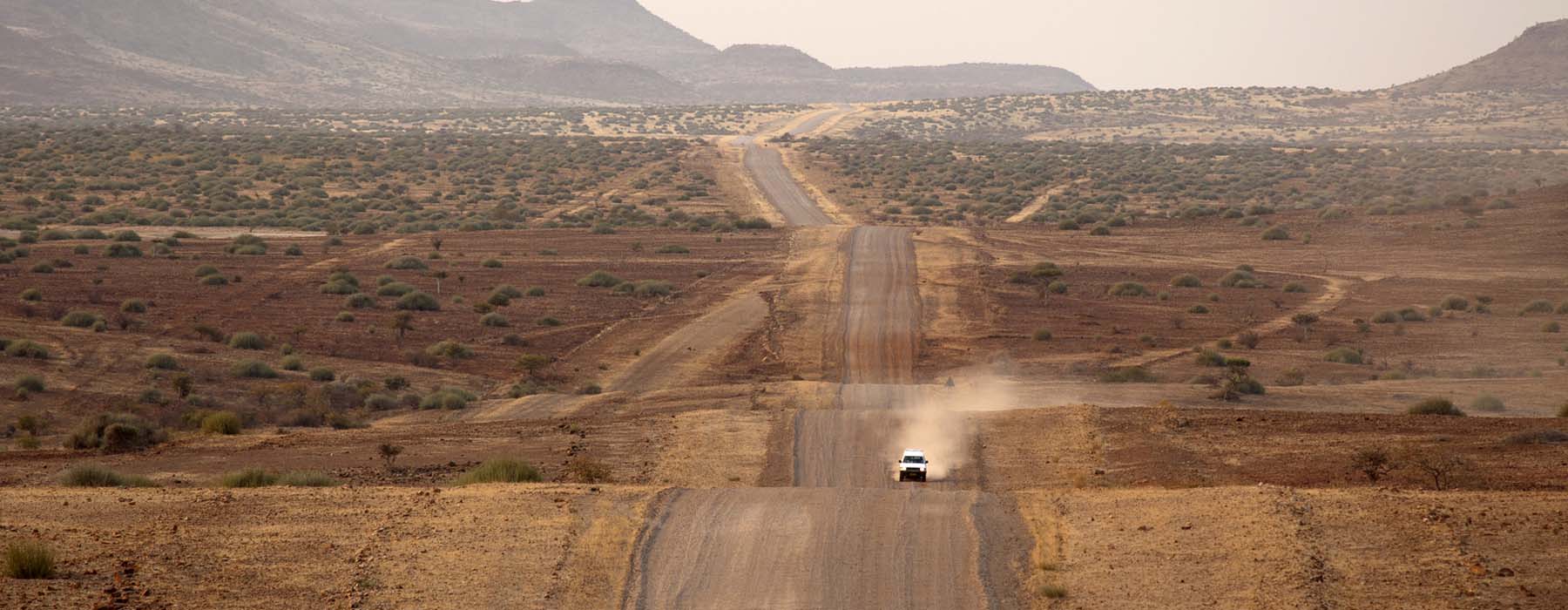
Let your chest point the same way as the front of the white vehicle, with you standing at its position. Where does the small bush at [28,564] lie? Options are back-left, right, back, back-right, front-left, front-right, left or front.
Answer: front-right

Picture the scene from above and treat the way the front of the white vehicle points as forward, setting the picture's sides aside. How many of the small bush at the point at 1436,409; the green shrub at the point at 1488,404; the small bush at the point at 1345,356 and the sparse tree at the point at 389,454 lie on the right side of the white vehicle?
1

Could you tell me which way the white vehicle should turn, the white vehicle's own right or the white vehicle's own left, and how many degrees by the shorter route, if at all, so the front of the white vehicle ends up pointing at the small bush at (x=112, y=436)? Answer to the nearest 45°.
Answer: approximately 90° to the white vehicle's own right

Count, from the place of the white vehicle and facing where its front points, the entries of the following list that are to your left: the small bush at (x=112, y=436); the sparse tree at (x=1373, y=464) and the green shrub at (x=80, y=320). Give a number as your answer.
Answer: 1

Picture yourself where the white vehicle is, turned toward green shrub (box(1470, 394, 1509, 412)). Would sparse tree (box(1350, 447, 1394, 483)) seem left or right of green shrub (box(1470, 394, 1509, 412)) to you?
right

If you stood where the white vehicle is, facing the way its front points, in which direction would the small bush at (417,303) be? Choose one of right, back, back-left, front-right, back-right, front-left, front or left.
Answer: back-right

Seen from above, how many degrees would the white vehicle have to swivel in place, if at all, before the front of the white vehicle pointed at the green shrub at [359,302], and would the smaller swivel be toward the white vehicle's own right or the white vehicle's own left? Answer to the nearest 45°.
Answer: approximately 135° to the white vehicle's own right

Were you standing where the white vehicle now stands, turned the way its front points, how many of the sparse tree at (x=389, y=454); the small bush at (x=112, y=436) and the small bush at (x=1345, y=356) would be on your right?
2

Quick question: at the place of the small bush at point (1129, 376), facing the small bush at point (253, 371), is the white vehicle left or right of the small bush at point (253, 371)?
left

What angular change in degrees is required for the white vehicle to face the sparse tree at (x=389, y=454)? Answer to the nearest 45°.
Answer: approximately 90° to its right

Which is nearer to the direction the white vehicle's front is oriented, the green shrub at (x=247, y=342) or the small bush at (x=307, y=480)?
the small bush

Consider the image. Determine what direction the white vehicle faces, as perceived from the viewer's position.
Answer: facing the viewer

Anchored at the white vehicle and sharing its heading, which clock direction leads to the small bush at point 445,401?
The small bush is roughly at 4 o'clock from the white vehicle.

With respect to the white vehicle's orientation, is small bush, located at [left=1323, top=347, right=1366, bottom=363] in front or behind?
behind
